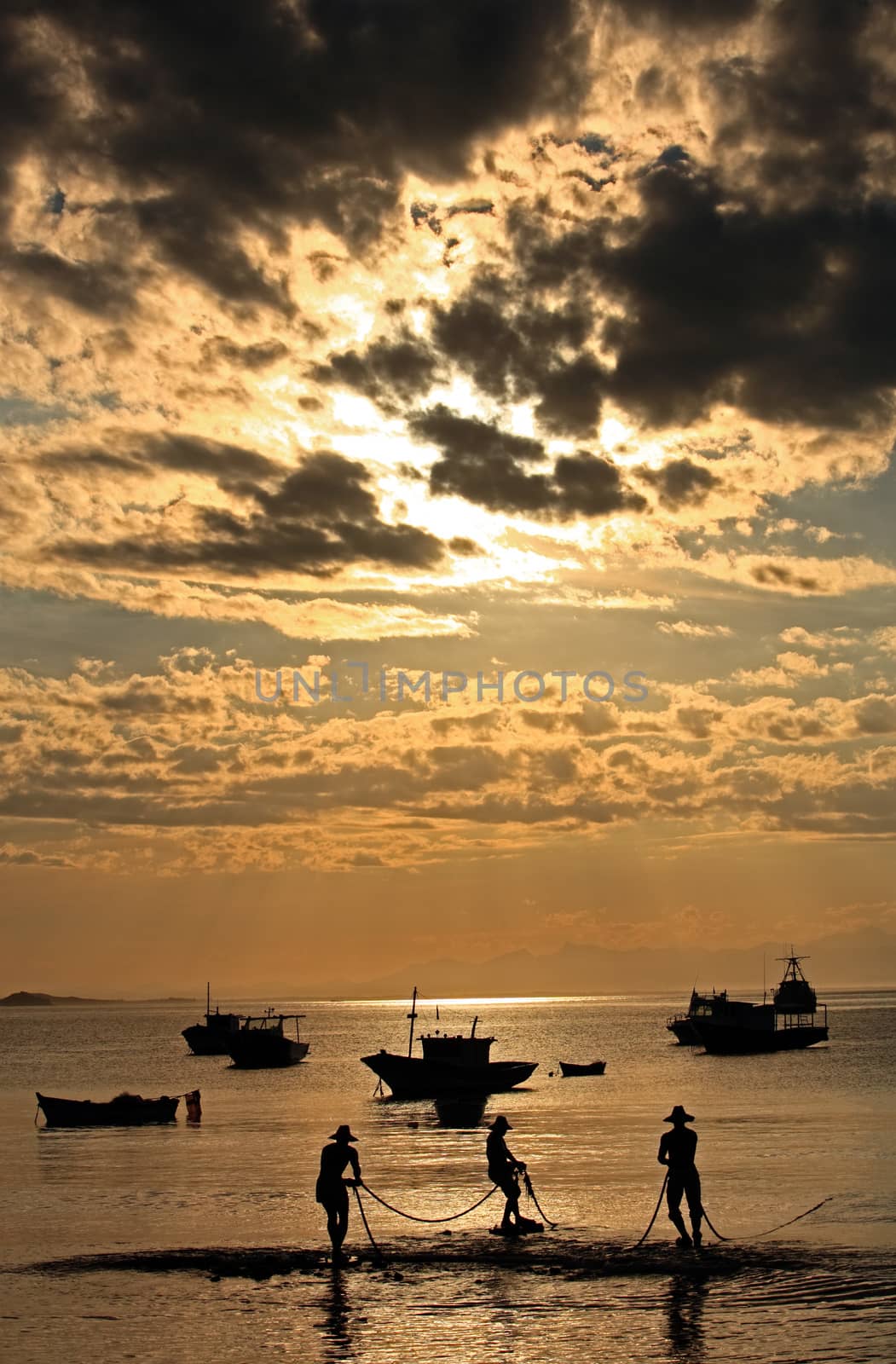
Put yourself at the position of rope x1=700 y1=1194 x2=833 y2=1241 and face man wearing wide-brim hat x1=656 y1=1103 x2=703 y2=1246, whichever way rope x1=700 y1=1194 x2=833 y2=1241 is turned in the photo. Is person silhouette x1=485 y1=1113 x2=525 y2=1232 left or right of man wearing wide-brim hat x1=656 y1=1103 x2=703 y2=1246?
right

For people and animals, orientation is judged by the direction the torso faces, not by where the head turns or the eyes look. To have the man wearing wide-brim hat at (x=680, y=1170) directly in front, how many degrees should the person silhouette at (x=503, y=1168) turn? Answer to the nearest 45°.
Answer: approximately 45° to its right

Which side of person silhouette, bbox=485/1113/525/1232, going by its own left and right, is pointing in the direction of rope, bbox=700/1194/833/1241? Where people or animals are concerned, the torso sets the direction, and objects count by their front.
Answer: front

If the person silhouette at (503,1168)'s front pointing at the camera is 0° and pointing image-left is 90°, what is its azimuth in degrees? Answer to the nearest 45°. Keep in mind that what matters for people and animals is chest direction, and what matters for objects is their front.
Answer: approximately 270°

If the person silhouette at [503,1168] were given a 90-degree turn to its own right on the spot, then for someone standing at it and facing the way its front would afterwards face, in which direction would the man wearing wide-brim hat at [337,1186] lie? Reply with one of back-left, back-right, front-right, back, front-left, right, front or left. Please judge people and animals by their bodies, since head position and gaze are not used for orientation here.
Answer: front-right
